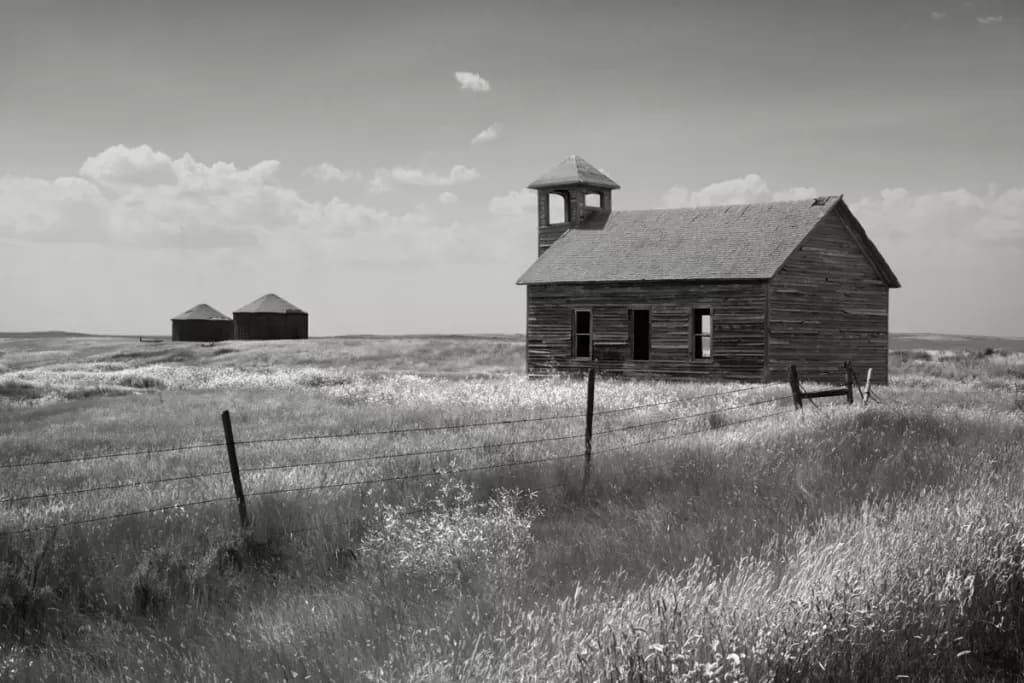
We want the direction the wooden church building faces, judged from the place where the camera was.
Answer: facing away from the viewer and to the left of the viewer
